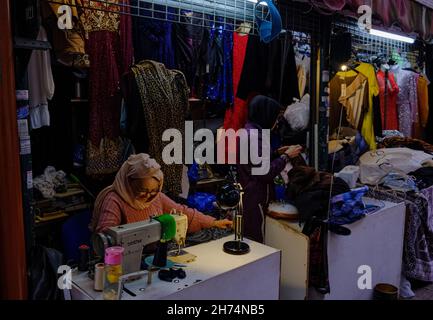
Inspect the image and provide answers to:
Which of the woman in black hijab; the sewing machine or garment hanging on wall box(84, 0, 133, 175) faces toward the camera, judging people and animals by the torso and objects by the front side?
the garment hanging on wall

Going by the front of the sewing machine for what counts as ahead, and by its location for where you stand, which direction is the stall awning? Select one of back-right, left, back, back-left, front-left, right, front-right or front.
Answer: right

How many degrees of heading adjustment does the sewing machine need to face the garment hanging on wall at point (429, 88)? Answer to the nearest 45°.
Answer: approximately 90° to its right

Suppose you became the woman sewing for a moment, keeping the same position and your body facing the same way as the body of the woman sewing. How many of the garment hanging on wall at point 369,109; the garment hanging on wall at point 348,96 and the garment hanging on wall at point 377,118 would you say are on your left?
3

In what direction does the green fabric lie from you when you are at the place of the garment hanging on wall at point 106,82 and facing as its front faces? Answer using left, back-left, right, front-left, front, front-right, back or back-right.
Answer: front

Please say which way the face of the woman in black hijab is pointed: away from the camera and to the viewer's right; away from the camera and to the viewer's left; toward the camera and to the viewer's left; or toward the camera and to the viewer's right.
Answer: away from the camera and to the viewer's right

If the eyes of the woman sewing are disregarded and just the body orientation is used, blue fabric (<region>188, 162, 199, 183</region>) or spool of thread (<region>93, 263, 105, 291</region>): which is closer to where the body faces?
the spool of thread

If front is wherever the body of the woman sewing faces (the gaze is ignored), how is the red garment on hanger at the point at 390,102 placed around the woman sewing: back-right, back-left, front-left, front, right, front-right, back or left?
left

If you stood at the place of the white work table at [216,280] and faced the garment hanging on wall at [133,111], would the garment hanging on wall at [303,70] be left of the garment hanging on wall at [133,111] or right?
right

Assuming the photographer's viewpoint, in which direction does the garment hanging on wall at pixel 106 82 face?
facing the viewer

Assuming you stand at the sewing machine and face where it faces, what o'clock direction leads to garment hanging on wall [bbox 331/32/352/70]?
The garment hanging on wall is roughly at 3 o'clock from the sewing machine.

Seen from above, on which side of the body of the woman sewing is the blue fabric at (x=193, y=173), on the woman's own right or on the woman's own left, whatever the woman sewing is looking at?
on the woman's own left

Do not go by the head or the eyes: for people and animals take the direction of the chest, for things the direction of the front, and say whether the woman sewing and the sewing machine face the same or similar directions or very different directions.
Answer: very different directions

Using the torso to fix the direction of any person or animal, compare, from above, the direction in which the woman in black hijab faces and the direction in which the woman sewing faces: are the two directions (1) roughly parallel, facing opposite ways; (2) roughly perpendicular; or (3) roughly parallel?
roughly perpendicular

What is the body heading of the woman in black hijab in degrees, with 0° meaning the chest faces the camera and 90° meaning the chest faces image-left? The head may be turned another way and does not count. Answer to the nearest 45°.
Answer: approximately 225°

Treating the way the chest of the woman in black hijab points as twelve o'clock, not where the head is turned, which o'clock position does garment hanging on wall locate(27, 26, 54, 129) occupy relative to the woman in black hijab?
The garment hanging on wall is roughly at 7 o'clock from the woman in black hijab.

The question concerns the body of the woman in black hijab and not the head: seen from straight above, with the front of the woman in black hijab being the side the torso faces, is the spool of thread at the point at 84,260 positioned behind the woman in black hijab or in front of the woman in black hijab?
behind

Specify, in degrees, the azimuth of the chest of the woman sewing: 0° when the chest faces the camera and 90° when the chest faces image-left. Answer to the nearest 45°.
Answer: approximately 315°
